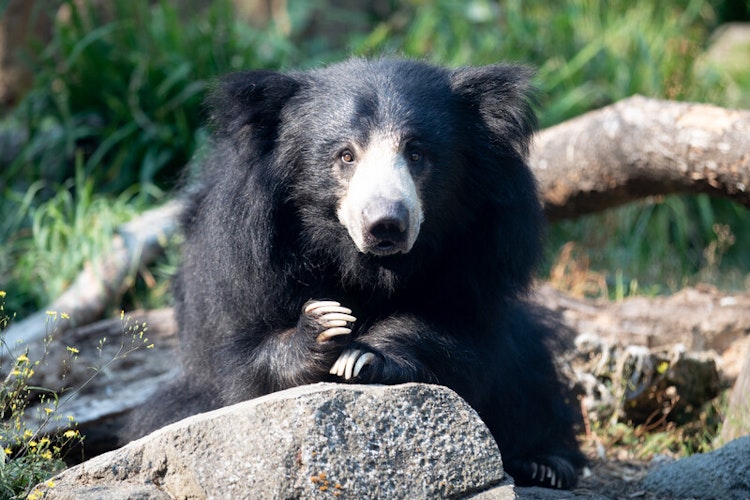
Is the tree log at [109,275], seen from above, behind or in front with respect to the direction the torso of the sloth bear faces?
behind

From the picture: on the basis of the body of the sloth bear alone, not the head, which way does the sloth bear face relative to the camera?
toward the camera

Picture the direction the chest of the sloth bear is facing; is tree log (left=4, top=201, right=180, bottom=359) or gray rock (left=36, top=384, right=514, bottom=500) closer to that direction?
the gray rock

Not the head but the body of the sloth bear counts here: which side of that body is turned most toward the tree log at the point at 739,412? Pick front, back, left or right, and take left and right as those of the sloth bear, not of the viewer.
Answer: left

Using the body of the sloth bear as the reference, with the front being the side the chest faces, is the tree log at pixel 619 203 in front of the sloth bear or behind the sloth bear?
behind

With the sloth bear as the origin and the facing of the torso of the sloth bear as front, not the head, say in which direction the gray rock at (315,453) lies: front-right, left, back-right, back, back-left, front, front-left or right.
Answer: front

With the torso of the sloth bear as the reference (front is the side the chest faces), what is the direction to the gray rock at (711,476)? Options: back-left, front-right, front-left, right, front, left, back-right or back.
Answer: left

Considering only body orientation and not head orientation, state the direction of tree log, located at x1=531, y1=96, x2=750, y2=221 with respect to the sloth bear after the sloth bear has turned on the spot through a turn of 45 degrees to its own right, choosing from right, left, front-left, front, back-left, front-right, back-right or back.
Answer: back
